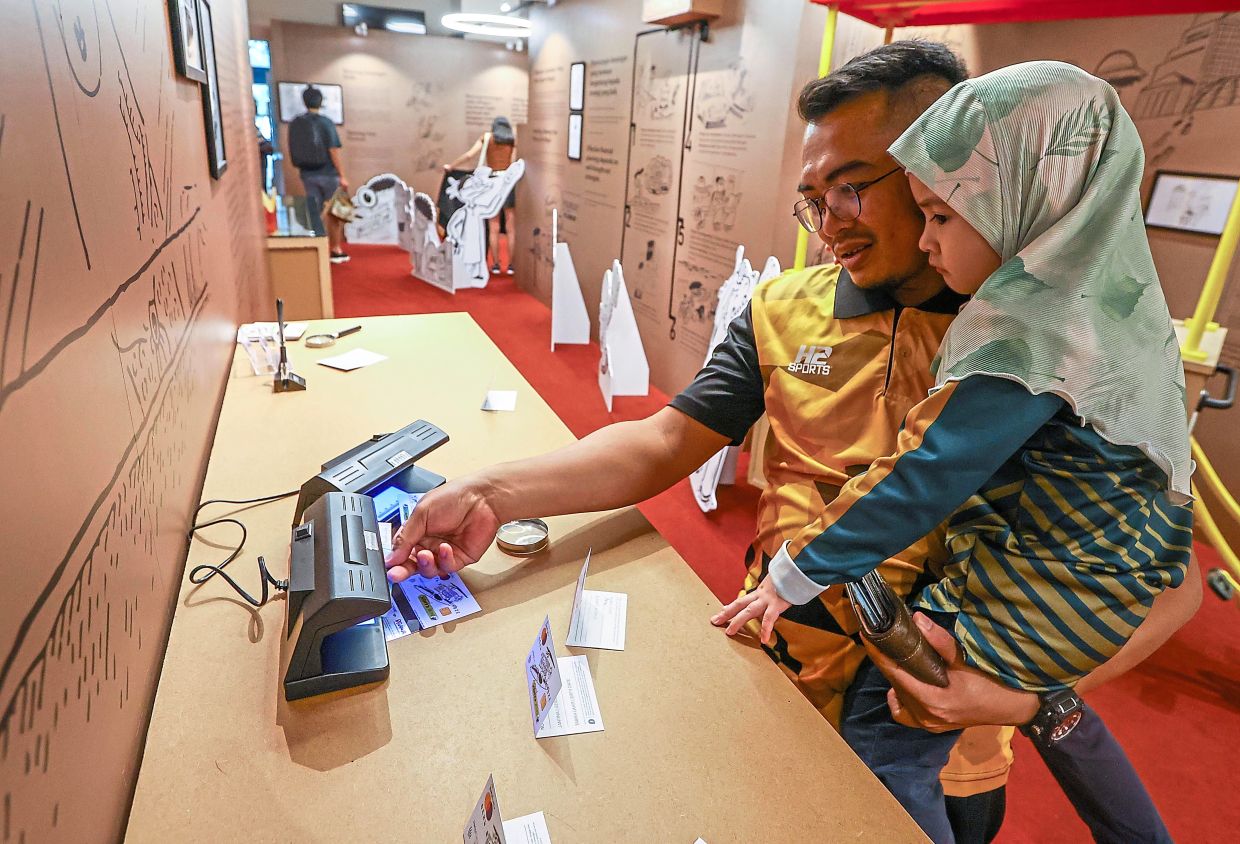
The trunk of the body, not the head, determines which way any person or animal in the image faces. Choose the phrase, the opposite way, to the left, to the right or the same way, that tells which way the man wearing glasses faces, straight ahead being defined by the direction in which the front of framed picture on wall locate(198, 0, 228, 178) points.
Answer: the opposite way

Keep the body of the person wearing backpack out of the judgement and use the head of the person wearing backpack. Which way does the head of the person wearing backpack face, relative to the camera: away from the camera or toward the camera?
away from the camera

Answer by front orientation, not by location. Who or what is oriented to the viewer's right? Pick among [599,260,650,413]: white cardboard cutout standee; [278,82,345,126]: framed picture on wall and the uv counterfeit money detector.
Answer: the uv counterfeit money detector

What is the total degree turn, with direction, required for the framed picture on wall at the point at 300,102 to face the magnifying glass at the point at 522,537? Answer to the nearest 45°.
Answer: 0° — it already faces it

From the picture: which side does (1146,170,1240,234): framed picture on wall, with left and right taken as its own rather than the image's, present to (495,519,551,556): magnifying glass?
front

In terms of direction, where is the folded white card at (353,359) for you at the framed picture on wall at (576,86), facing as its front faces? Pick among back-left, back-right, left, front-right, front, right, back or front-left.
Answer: front-left

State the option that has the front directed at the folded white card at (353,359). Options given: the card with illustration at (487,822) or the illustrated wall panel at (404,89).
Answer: the illustrated wall panel

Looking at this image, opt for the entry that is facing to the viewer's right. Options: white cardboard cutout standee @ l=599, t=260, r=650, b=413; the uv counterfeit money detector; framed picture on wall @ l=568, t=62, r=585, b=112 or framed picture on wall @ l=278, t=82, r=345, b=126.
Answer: the uv counterfeit money detector

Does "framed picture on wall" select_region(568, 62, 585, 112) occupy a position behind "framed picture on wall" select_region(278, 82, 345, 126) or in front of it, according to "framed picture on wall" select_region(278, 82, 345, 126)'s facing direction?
in front

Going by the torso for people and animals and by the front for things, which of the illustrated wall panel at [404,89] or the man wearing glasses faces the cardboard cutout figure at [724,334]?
the illustrated wall panel

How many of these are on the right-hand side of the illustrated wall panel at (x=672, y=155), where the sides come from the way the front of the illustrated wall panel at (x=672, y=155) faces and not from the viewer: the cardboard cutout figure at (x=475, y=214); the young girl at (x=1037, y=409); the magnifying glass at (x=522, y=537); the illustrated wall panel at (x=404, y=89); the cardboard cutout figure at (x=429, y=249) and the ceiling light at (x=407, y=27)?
4

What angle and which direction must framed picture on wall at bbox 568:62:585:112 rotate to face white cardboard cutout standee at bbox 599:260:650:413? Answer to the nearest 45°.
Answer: approximately 45° to its left

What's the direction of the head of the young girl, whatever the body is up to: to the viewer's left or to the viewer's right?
to the viewer's left

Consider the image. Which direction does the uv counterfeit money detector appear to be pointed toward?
to the viewer's right

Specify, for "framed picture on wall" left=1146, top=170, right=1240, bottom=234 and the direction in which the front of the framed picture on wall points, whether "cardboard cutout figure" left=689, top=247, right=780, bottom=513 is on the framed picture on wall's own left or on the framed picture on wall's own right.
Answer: on the framed picture on wall's own right

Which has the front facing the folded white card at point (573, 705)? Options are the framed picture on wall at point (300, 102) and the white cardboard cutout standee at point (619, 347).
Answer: the framed picture on wall

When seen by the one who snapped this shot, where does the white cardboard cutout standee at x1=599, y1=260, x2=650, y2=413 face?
facing to the left of the viewer
